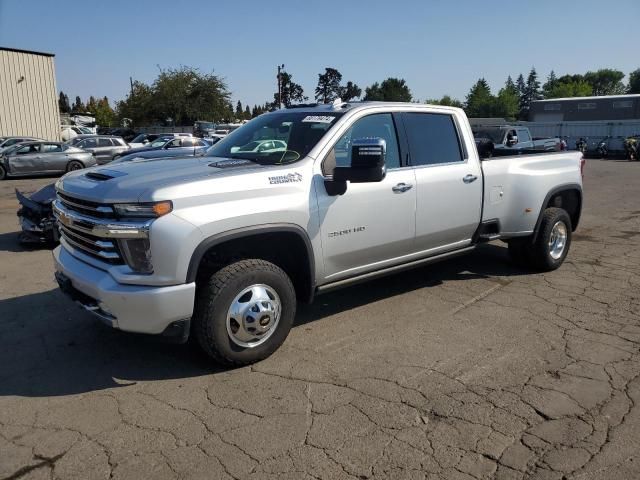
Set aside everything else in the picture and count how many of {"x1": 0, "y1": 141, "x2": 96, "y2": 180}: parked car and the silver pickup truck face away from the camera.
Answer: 0

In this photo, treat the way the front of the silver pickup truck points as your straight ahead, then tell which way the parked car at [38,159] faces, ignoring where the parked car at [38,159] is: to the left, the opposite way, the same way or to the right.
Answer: the same way

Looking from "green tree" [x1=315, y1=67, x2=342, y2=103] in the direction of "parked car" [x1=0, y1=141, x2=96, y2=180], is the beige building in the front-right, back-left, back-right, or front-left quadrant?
front-right

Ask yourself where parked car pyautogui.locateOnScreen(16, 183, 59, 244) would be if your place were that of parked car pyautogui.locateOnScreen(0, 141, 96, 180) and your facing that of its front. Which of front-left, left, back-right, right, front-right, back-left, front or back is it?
left

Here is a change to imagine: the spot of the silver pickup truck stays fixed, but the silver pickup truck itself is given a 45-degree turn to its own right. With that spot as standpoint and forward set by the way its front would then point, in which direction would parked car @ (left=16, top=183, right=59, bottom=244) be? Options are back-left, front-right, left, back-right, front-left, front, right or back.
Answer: front-right

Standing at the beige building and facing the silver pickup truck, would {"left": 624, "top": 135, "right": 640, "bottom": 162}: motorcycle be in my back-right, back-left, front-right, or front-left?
front-left

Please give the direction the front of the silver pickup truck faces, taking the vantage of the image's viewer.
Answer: facing the viewer and to the left of the viewer
